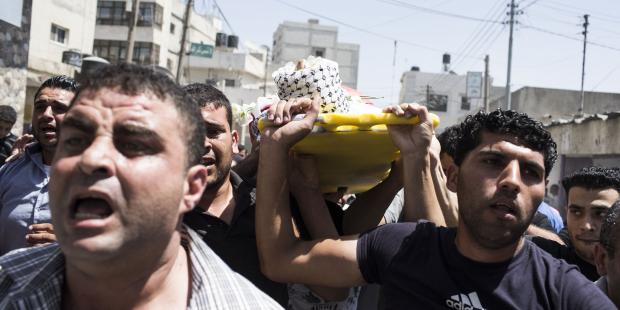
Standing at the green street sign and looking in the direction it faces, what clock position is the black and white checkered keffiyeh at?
The black and white checkered keffiyeh is roughly at 12 o'clock from the green street sign.

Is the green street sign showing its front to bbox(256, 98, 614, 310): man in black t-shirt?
yes

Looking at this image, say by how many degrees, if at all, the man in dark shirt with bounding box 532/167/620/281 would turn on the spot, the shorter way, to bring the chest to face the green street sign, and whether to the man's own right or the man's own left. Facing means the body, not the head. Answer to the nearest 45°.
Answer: approximately 135° to the man's own right

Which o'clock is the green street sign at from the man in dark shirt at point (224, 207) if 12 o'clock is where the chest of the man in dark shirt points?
The green street sign is roughly at 6 o'clock from the man in dark shirt.

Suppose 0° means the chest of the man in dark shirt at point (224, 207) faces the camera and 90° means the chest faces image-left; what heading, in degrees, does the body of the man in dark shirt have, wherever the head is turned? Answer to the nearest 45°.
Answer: approximately 0°

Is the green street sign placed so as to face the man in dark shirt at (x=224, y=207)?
yes

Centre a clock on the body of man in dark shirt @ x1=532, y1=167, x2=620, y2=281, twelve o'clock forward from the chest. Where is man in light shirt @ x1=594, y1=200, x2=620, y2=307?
man in light shirt @ x1=594, y1=200, x2=620, y2=307 is roughly at 12 o'clock from man in dark shirt @ x1=532, y1=167, x2=620, y2=281.

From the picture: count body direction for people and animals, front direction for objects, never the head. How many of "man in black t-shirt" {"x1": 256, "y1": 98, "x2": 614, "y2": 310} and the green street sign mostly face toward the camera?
2
